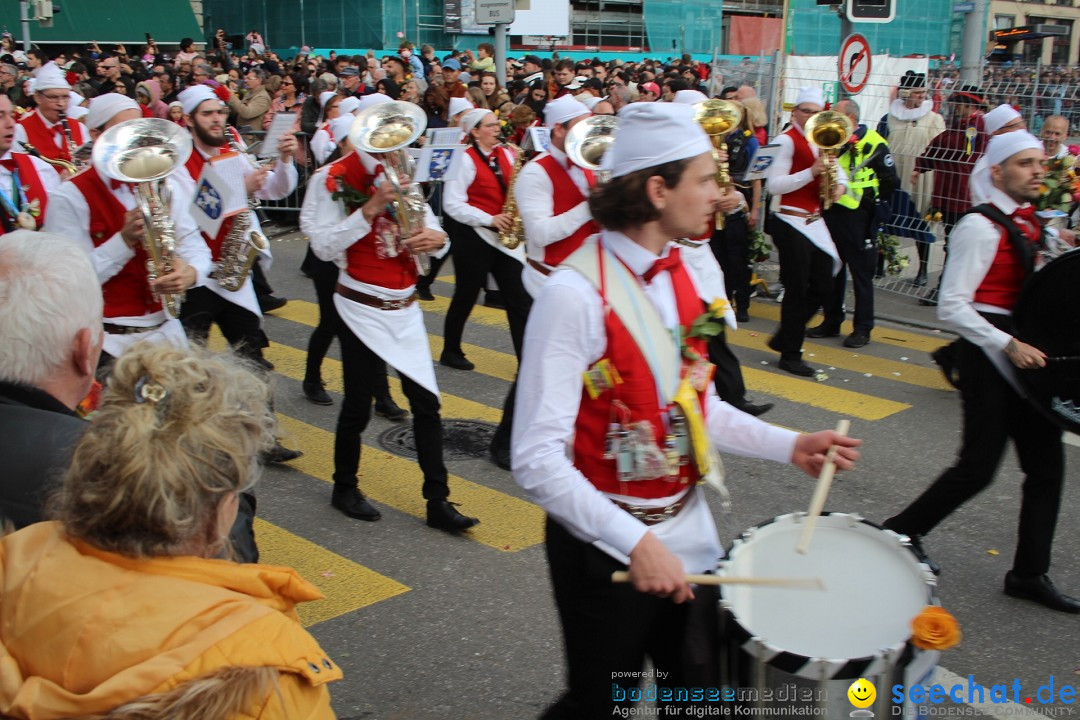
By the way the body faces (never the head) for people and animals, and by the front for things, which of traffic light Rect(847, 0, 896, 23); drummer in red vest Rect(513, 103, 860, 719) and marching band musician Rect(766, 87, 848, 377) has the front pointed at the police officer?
the traffic light

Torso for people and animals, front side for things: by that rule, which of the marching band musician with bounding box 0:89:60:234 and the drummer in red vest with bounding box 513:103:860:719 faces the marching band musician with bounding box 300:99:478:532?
the marching band musician with bounding box 0:89:60:234

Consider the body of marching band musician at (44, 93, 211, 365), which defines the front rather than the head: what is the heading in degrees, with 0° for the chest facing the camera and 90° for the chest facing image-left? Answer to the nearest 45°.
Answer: approximately 315°

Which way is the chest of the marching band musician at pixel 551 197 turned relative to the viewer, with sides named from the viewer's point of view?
facing the viewer and to the right of the viewer

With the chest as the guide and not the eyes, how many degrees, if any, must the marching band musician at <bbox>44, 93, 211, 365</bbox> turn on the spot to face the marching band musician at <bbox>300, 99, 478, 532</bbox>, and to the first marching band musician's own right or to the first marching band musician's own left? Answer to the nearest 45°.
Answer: approximately 45° to the first marching band musician's own left

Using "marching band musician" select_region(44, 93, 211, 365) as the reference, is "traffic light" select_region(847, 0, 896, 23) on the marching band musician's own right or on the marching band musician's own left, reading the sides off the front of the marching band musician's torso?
on the marching band musician's own left

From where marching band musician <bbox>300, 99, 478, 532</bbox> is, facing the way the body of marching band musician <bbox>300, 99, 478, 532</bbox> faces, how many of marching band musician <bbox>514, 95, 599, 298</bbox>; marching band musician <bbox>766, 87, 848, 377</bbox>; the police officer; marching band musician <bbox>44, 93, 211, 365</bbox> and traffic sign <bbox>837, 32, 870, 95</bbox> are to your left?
4

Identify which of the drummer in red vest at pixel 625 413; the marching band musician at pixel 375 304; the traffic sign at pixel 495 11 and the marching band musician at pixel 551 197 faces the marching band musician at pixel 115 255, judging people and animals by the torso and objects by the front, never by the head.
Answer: the traffic sign

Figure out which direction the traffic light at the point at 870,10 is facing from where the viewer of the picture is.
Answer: facing the viewer

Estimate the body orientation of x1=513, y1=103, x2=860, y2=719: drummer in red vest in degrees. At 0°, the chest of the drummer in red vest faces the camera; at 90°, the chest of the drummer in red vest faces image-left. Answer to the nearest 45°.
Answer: approximately 315°

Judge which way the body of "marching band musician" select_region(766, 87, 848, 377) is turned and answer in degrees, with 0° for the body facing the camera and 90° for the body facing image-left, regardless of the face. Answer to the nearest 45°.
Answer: approximately 315°

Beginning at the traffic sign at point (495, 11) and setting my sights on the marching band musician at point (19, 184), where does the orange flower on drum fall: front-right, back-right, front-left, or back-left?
front-left

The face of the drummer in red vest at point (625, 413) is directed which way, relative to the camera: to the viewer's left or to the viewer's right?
to the viewer's right

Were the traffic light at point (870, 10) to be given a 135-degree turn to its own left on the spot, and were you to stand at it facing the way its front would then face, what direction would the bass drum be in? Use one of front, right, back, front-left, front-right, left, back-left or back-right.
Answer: back-right

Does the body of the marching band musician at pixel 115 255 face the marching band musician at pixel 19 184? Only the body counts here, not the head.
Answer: no

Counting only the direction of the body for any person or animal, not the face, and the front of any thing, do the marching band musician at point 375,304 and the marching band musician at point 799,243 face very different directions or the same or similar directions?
same or similar directions

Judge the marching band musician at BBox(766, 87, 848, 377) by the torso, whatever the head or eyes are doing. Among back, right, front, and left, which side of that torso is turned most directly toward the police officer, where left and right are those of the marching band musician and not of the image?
left

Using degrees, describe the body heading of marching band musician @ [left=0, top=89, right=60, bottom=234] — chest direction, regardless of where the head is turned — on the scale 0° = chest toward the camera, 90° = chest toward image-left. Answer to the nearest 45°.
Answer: approximately 315°
